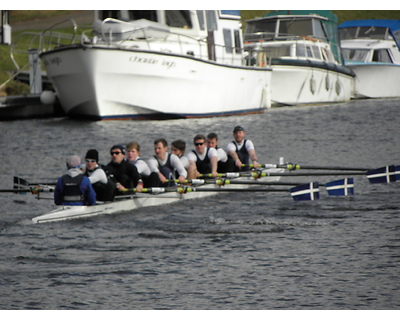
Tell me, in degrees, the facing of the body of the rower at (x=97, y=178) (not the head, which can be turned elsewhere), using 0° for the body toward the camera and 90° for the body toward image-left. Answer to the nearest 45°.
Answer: approximately 45°

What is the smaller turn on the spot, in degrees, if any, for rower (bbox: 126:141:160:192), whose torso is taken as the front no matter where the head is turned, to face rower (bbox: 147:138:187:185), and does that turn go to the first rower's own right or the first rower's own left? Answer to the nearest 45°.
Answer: approximately 180°

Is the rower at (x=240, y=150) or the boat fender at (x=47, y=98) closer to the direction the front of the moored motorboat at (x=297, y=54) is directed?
the boat fender

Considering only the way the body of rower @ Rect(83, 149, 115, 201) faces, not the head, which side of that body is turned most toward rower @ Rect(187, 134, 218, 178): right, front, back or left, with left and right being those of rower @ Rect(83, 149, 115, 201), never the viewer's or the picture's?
back

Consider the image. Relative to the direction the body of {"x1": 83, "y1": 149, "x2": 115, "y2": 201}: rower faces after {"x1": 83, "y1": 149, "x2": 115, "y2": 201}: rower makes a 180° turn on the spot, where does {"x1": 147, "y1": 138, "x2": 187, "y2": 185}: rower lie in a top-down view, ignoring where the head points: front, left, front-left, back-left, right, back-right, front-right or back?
front

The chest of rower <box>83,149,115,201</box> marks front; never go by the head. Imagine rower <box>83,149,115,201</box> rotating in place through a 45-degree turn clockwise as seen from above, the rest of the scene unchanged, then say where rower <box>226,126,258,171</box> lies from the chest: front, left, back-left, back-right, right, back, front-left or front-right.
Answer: back-right

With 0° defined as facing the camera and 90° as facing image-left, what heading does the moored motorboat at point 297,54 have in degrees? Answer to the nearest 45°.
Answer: approximately 45°
